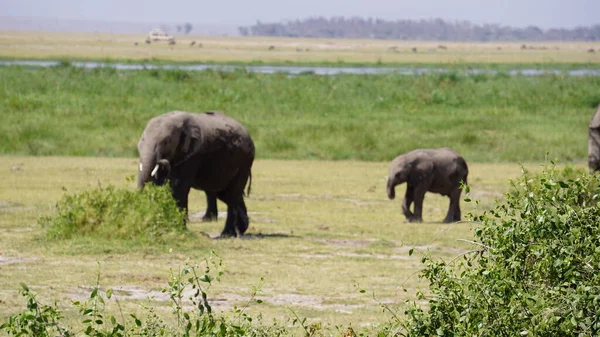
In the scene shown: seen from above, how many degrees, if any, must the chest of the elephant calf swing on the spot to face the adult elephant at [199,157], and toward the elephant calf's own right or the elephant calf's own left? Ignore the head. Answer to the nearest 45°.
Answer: approximately 45° to the elephant calf's own left

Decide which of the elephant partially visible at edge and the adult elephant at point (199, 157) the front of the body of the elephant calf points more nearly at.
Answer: the adult elephant

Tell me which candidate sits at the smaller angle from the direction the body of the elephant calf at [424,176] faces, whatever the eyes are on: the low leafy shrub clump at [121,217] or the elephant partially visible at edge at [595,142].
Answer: the low leafy shrub clump

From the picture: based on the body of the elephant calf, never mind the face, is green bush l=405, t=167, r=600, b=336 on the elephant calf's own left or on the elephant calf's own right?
on the elephant calf's own left

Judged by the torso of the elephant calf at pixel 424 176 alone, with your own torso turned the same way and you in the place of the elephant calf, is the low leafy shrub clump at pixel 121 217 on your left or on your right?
on your left

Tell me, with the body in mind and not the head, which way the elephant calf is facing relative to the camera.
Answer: to the viewer's left

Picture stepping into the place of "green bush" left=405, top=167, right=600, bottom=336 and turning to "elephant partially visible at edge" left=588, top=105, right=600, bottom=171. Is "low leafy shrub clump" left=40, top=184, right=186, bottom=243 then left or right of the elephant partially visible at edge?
left

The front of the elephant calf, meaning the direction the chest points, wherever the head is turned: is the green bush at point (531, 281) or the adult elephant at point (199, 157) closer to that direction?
the adult elephant
